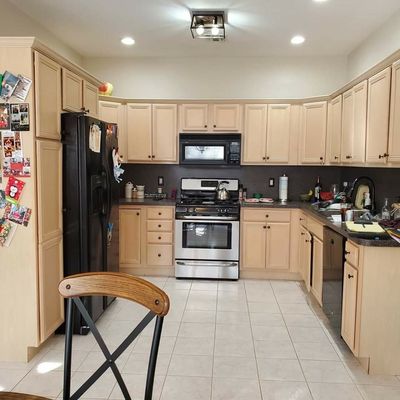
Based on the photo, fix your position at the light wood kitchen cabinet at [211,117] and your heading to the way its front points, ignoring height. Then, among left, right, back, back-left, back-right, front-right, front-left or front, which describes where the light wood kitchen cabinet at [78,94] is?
front-right

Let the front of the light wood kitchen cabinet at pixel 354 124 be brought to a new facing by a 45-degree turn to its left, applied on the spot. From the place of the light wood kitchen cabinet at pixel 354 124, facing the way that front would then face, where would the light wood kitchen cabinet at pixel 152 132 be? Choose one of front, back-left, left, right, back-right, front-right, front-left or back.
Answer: right

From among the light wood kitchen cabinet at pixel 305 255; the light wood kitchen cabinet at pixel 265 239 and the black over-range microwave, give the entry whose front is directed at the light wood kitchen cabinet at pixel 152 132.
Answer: the light wood kitchen cabinet at pixel 305 255

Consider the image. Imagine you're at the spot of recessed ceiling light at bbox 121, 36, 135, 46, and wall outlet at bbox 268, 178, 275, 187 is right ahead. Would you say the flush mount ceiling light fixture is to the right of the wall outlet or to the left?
right

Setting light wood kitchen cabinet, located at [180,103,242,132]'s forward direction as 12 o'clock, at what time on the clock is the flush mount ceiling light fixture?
The flush mount ceiling light fixture is roughly at 12 o'clock from the light wood kitchen cabinet.

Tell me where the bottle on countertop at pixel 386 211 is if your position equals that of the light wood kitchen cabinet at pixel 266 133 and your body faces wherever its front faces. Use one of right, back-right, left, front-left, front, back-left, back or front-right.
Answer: front-left

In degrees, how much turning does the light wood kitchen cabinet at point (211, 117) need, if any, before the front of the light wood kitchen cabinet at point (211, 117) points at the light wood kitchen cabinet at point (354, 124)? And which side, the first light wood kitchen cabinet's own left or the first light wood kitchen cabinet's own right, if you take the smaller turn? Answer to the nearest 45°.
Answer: approximately 45° to the first light wood kitchen cabinet's own left

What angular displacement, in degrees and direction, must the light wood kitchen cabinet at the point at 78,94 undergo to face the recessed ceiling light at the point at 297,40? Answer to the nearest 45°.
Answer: approximately 45° to its left

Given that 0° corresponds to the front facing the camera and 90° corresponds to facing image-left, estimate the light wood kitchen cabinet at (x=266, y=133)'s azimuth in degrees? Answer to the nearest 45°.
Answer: approximately 0°

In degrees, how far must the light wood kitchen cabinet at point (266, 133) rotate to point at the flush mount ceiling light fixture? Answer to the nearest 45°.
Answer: approximately 45° to its right

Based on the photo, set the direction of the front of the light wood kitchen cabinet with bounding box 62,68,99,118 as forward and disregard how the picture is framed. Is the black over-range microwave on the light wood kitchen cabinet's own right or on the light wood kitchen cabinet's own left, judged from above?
on the light wood kitchen cabinet's own left

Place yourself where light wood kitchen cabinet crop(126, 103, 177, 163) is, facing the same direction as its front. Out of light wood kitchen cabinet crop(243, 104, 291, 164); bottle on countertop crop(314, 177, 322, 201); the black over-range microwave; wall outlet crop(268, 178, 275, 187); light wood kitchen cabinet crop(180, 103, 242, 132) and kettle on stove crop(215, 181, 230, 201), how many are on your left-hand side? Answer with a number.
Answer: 6

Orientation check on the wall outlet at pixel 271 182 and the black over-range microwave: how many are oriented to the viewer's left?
0
